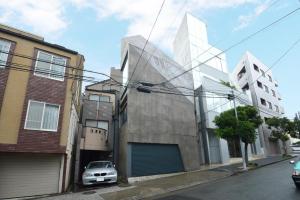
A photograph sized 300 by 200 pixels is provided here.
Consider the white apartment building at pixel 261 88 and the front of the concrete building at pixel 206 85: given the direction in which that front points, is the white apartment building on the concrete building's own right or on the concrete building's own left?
on the concrete building's own left

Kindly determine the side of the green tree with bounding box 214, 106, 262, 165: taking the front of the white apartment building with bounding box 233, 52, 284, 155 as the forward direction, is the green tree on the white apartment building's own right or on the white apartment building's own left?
on the white apartment building's own right

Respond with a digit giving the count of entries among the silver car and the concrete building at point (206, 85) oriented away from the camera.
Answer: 0

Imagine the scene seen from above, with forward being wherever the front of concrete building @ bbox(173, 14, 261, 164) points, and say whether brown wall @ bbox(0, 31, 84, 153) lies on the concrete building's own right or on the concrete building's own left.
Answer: on the concrete building's own right

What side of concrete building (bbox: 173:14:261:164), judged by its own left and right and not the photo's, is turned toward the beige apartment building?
right

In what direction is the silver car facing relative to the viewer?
toward the camera

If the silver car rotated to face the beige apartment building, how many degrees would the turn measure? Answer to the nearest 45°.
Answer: approximately 90° to its right

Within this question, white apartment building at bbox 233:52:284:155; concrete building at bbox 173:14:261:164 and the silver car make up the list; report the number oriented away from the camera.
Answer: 0

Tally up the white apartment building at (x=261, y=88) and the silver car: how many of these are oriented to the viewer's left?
0

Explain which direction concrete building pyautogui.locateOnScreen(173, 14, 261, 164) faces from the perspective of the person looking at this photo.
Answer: facing the viewer and to the right of the viewer
